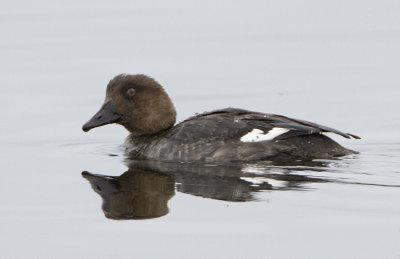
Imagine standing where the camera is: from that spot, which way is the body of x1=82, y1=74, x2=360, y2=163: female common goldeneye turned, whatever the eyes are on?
to the viewer's left
